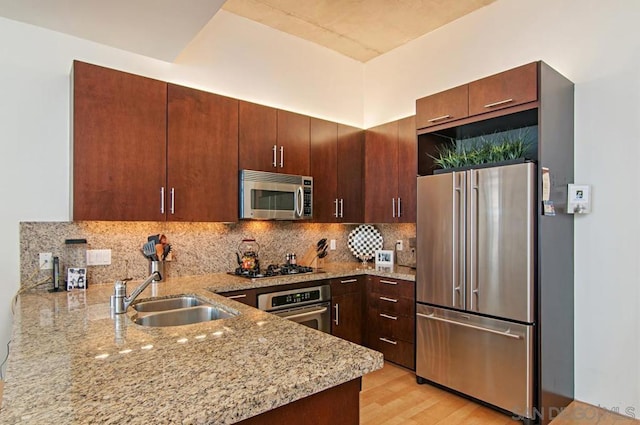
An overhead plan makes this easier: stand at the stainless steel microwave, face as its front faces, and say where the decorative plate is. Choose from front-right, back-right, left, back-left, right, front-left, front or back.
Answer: left

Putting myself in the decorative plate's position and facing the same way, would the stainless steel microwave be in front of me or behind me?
in front

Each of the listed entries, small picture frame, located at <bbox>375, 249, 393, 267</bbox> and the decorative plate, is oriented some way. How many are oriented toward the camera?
2

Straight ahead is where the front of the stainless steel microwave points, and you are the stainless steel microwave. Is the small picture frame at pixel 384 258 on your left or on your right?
on your left

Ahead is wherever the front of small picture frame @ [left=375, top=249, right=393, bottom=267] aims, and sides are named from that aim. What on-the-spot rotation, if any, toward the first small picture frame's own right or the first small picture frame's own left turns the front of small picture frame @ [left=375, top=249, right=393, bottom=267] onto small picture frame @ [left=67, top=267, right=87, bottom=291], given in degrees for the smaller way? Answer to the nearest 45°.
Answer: approximately 45° to the first small picture frame's own right

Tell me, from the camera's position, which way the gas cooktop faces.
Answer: facing the viewer and to the right of the viewer

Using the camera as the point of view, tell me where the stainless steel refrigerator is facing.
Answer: facing the viewer and to the left of the viewer

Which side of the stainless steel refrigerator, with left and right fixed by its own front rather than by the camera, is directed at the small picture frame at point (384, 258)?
right

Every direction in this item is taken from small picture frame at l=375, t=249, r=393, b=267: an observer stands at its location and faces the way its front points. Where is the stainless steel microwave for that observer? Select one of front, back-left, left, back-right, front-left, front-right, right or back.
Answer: front-right
